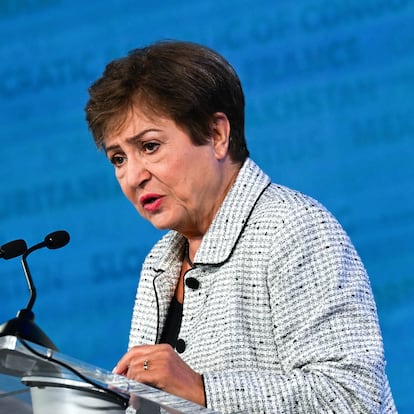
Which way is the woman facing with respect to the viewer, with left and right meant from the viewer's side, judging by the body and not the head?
facing the viewer and to the left of the viewer
